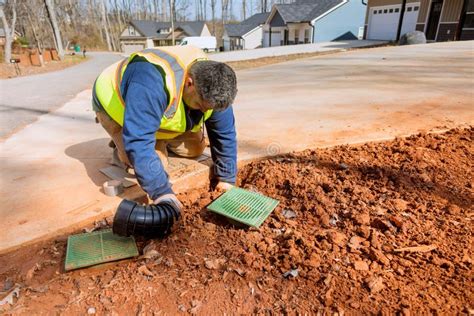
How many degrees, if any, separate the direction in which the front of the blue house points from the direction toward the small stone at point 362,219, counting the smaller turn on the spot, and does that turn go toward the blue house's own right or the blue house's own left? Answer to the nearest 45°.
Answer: approximately 45° to the blue house's own left

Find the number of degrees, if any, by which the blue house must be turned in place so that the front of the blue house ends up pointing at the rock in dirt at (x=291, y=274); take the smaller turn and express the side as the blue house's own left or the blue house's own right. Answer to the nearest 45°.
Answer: approximately 45° to the blue house's own left

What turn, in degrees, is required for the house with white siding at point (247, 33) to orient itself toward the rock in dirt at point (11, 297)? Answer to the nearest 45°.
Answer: approximately 45° to its left

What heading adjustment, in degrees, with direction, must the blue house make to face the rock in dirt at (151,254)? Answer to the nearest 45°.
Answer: approximately 45° to its left

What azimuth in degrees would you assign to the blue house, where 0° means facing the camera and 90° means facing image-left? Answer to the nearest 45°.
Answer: approximately 45°

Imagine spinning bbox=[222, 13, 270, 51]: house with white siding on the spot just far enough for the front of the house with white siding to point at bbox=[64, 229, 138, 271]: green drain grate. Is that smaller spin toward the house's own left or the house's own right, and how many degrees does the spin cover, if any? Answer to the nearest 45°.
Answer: approximately 45° to the house's own left

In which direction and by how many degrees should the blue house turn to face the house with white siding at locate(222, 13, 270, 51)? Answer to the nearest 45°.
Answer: approximately 90° to its right

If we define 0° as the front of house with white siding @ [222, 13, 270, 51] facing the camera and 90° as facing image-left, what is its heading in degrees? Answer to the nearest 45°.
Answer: approximately 45°

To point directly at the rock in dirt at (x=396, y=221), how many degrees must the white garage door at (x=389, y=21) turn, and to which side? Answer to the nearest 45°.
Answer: approximately 45° to its left
